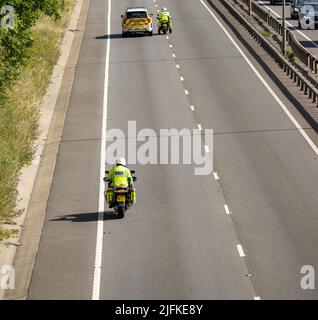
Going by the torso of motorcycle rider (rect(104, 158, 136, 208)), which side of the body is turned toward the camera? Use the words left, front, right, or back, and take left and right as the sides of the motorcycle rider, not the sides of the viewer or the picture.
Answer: back

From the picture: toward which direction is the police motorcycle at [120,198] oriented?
away from the camera

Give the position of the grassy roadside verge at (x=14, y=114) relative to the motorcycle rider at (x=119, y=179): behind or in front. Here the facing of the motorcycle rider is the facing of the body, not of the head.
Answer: in front
